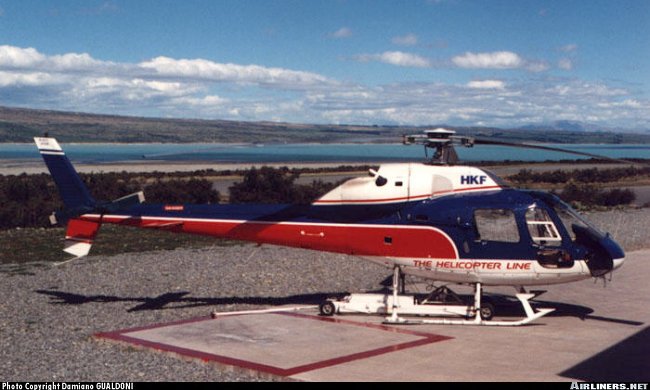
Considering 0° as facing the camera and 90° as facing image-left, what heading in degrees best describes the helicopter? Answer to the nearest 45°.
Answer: approximately 270°
